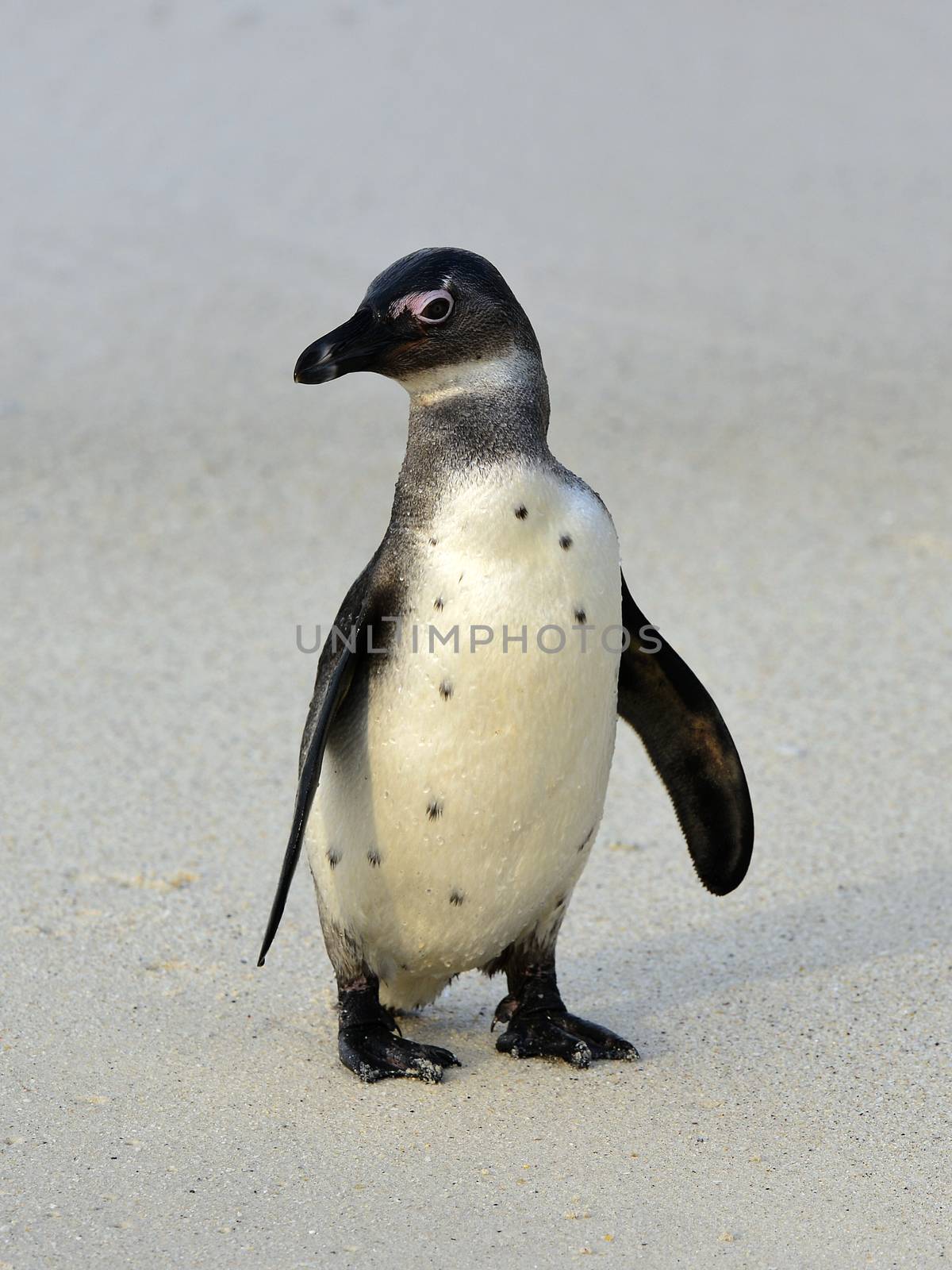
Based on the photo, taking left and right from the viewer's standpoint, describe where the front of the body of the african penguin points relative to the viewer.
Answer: facing the viewer and to the right of the viewer
